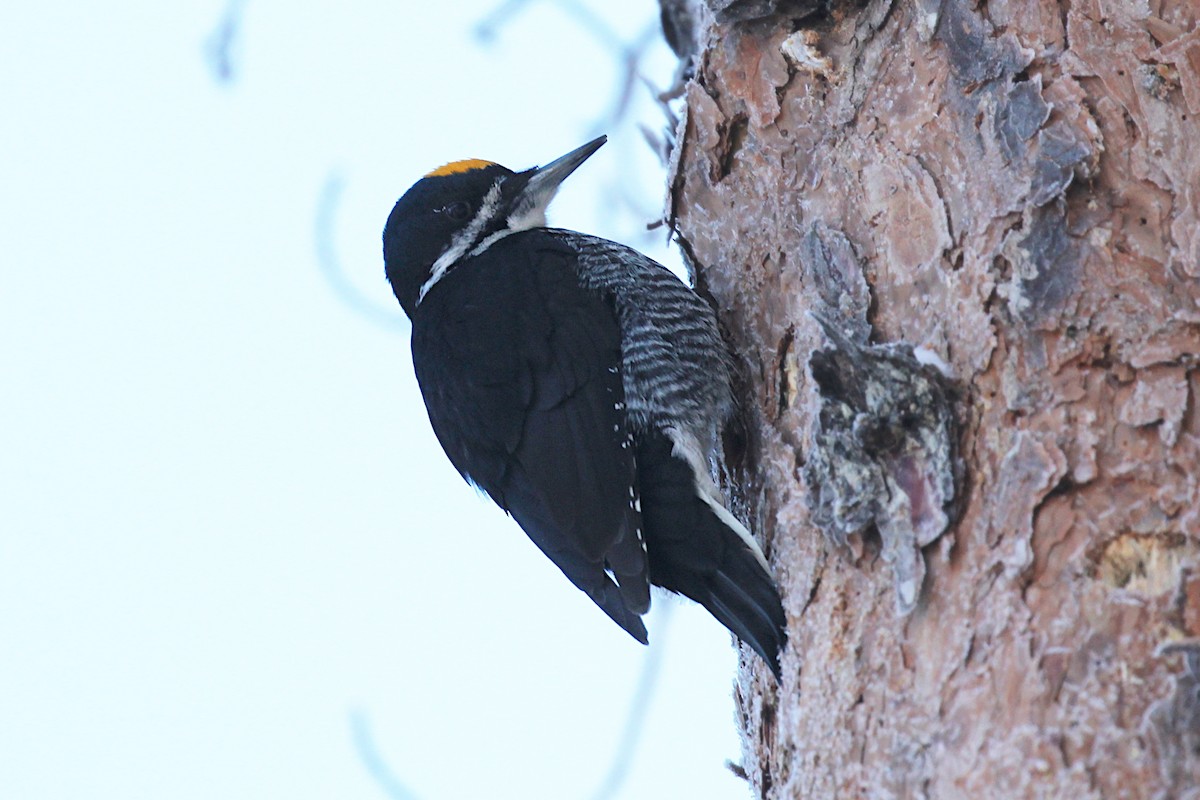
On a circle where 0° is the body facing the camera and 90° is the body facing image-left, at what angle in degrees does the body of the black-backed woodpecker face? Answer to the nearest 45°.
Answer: approximately 270°
